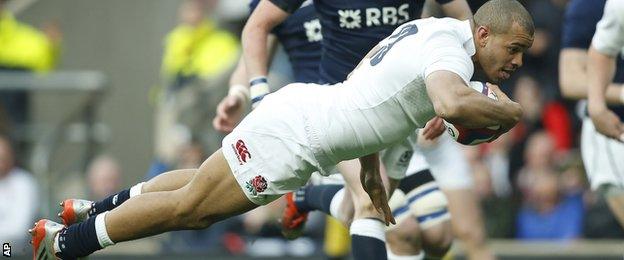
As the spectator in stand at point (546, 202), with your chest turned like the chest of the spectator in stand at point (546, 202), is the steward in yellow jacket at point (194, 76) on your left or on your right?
on your right

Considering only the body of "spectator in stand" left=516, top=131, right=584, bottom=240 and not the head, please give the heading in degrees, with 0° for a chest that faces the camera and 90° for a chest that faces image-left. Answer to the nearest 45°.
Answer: approximately 0°
